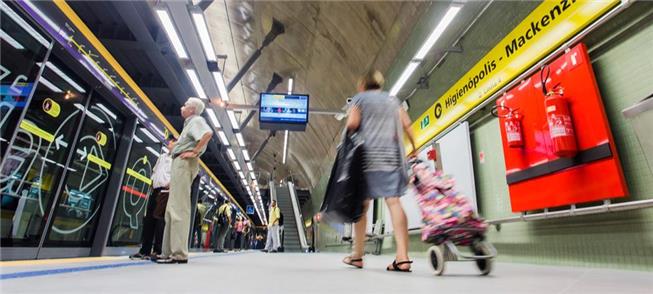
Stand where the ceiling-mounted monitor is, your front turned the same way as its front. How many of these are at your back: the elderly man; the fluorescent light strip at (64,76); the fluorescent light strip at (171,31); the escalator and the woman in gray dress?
1

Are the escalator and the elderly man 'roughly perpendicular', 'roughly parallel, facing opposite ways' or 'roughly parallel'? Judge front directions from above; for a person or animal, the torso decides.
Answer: roughly perpendicular

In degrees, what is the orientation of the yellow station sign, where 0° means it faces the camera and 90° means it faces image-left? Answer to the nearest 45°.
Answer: approximately 45°

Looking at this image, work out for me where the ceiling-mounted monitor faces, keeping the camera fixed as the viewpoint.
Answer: facing the viewer

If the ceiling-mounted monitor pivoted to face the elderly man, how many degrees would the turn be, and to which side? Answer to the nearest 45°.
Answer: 0° — it already faces them

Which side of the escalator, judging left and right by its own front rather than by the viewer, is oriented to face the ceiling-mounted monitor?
front

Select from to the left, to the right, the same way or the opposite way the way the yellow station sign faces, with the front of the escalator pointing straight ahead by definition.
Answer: to the right

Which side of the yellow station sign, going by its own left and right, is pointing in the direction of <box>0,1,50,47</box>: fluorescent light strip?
front

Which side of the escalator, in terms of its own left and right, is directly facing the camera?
front

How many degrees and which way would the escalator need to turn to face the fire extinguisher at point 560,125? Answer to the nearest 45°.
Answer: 0° — it already faces it

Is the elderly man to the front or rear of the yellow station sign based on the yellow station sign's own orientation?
to the front
